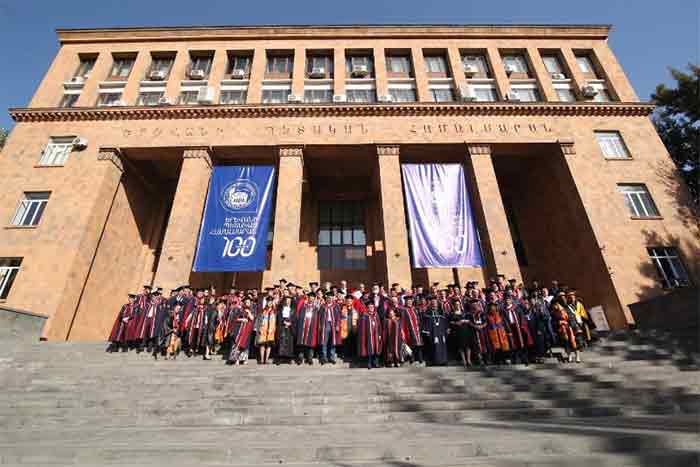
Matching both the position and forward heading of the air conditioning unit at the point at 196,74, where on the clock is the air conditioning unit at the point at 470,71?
the air conditioning unit at the point at 470,71 is roughly at 10 o'clock from the air conditioning unit at the point at 196,74.

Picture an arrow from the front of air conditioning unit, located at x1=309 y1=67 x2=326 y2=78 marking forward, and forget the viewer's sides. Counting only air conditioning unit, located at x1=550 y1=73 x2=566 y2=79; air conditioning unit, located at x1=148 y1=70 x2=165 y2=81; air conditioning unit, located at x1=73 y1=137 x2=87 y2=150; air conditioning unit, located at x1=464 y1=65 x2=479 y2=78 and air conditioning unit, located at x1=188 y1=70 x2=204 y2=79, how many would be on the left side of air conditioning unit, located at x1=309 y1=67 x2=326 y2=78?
2

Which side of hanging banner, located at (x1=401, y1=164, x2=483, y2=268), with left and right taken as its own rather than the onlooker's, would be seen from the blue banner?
right

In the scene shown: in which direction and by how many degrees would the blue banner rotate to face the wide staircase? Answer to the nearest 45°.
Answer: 0° — it already faces it

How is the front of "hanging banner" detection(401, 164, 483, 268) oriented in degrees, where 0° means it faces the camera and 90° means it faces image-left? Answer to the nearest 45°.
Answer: approximately 0°

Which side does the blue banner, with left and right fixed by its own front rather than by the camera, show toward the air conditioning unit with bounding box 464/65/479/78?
left

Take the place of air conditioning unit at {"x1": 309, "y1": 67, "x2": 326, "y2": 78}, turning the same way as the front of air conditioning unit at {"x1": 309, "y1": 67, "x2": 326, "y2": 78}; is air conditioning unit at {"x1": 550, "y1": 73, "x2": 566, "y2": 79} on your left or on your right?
on your left

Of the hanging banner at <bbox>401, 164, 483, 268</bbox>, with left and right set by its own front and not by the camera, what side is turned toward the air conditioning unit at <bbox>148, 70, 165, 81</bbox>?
right
